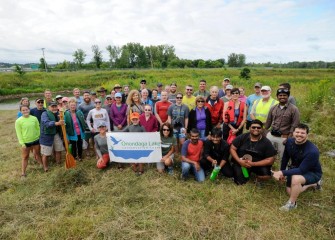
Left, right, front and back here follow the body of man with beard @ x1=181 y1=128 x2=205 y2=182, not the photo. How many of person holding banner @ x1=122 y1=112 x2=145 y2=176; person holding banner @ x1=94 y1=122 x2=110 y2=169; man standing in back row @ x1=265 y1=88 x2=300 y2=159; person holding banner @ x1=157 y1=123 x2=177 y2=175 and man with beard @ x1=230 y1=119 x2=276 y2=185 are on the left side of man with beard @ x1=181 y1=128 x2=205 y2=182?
2

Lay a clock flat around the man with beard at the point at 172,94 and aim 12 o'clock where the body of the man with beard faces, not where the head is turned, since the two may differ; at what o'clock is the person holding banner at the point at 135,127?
The person holding banner is roughly at 1 o'clock from the man with beard.

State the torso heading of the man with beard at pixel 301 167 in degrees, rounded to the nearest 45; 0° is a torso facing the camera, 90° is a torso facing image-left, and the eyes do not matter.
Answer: approximately 45°

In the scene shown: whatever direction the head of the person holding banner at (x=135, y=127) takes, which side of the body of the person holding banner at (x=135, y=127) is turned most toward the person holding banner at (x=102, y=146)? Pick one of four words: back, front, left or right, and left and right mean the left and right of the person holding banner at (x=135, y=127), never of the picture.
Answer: right

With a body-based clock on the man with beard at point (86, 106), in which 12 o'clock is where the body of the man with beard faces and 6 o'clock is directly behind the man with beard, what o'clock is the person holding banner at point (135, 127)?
The person holding banner is roughly at 11 o'clock from the man with beard.

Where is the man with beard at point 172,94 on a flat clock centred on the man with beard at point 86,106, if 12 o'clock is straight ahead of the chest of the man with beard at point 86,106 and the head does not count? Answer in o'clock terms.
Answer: the man with beard at point 172,94 is roughly at 9 o'clock from the man with beard at point 86,106.

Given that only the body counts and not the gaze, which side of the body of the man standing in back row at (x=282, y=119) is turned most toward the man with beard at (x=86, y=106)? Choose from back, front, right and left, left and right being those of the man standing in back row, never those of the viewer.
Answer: right

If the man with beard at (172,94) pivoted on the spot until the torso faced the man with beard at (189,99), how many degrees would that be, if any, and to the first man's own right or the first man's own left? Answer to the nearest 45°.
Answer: approximately 45° to the first man's own left
